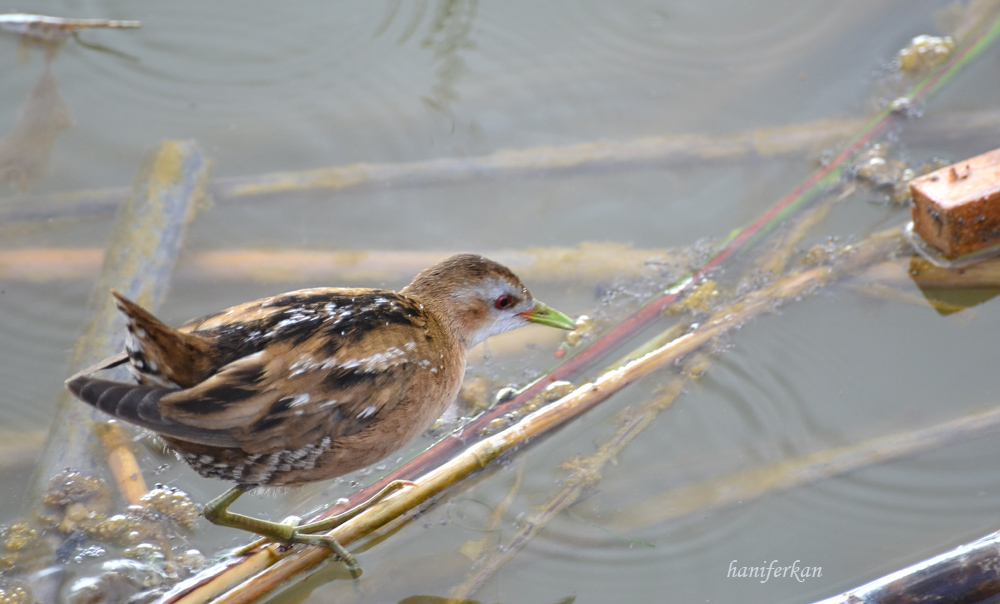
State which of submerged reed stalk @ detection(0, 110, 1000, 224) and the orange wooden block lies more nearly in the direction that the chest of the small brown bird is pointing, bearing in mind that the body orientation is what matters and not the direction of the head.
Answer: the orange wooden block

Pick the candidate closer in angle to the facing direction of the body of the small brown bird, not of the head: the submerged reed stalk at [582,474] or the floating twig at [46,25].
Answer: the submerged reed stalk

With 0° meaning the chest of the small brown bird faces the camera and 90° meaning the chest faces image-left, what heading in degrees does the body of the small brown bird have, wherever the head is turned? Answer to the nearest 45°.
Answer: approximately 270°

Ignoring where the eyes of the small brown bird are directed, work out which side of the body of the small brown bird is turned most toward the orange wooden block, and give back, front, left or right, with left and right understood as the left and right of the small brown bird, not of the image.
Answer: front

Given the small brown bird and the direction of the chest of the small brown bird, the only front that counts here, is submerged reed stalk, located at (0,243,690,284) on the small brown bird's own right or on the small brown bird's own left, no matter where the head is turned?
on the small brown bird's own left

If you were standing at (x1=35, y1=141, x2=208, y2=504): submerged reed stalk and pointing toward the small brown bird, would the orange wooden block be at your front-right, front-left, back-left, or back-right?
front-left

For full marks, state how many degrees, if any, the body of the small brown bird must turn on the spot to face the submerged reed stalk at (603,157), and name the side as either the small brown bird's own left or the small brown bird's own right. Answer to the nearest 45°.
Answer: approximately 45° to the small brown bird's own left

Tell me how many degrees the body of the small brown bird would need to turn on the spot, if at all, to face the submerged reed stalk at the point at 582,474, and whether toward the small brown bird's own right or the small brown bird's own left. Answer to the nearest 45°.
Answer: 0° — it already faces it
